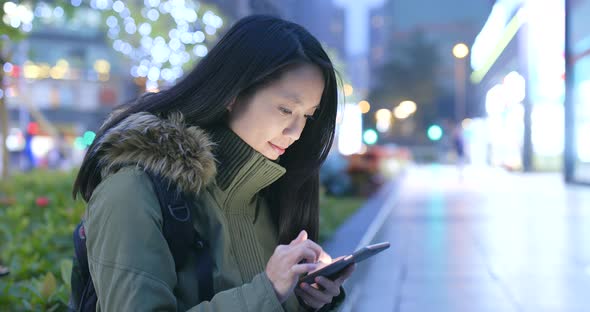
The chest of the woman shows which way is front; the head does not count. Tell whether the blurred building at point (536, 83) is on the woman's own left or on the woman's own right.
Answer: on the woman's own left

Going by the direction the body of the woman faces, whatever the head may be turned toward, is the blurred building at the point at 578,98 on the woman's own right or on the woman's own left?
on the woman's own left

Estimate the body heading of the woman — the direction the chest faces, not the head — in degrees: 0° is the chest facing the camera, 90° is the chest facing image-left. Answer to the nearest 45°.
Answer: approximately 315°

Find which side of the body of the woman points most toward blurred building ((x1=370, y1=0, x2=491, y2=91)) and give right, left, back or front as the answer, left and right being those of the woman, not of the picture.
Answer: left
